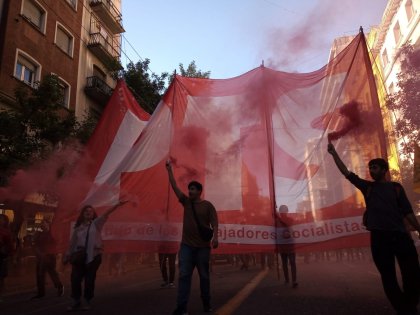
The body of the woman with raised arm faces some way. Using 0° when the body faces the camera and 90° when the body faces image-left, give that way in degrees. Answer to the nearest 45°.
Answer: approximately 0°

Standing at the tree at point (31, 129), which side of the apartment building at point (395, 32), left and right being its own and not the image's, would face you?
front

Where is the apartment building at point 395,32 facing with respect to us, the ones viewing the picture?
facing the viewer and to the left of the viewer

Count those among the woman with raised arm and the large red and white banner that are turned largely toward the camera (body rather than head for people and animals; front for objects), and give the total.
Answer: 2

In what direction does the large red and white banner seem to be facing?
toward the camera

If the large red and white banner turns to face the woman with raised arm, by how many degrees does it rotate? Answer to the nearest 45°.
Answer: approximately 90° to its right

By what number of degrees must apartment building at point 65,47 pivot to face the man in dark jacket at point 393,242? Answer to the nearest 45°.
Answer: approximately 45° to its right

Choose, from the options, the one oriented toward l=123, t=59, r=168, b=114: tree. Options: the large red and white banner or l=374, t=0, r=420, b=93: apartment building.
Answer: the apartment building

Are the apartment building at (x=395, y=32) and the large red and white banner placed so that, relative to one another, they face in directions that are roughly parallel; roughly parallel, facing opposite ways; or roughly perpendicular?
roughly perpendicular

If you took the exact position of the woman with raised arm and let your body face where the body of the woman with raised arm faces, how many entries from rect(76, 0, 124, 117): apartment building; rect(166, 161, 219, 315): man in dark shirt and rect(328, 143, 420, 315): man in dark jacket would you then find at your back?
1

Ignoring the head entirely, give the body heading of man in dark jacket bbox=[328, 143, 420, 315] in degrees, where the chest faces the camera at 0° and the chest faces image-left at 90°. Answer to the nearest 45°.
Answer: approximately 45°

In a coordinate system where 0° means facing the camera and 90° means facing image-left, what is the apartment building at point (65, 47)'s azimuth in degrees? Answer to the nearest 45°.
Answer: approximately 315°

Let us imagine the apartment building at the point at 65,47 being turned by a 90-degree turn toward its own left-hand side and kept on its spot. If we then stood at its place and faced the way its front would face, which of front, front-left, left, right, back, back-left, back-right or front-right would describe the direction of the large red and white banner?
back-right

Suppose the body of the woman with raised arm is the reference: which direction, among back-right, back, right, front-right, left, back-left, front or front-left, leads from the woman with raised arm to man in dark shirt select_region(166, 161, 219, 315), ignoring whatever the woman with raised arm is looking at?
front-left
